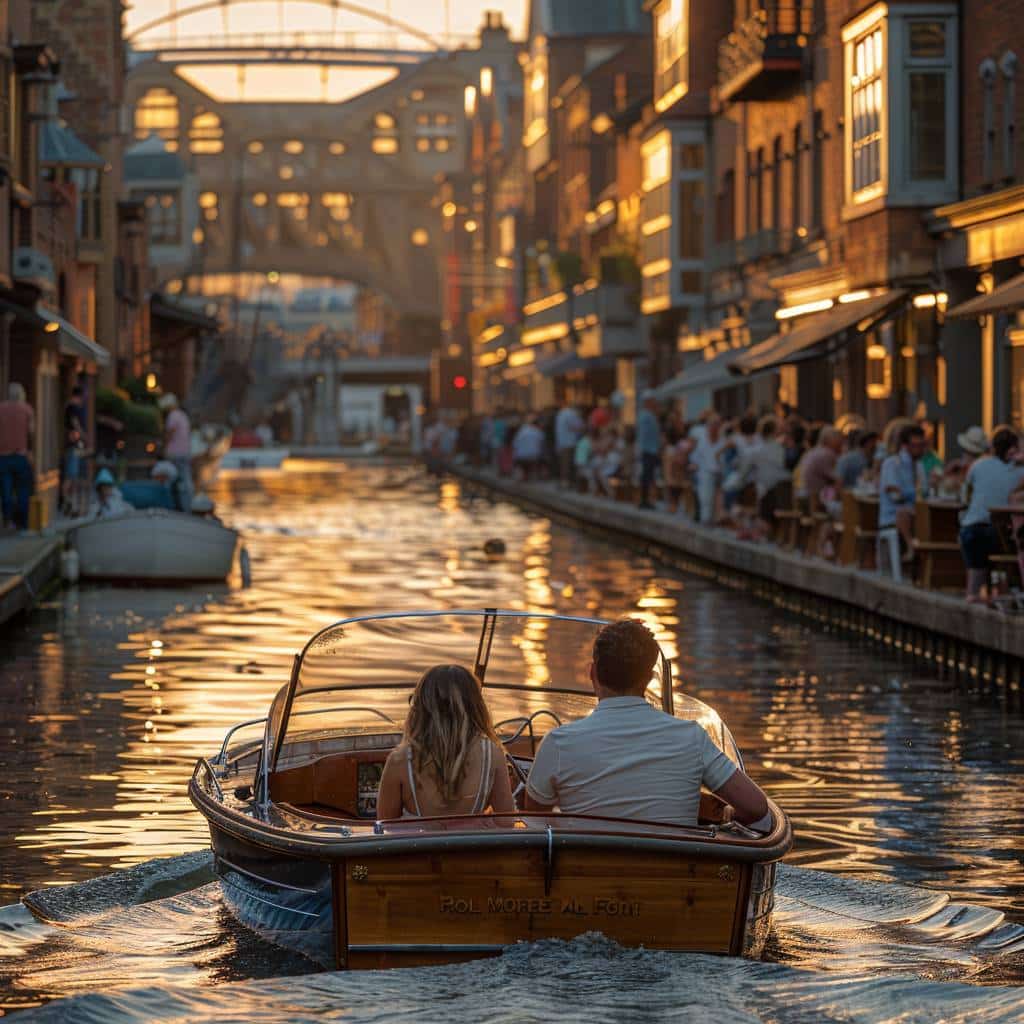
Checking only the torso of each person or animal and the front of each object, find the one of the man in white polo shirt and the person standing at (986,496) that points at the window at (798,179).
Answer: the man in white polo shirt

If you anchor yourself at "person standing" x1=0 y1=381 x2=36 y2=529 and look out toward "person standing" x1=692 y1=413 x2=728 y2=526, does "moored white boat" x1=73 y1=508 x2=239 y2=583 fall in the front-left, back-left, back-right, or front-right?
front-right

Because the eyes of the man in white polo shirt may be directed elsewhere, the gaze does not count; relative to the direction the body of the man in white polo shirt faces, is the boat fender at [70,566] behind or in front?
in front

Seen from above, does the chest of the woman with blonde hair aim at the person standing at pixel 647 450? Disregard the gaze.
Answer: yes

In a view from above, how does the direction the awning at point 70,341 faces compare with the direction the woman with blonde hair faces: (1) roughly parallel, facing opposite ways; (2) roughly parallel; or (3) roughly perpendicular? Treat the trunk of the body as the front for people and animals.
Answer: roughly perpendicular

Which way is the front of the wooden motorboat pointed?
away from the camera

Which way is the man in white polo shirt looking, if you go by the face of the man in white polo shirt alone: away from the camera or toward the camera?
away from the camera

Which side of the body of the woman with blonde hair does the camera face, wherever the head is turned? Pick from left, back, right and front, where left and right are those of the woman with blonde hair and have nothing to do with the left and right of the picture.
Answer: back

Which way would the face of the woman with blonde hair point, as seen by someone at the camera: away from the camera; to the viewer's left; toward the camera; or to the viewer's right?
away from the camera

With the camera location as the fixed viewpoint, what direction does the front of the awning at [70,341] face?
facing to the right of the viewer

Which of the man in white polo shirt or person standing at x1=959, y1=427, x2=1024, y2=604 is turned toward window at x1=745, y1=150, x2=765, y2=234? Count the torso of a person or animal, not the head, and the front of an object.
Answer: the man in white polo shirt

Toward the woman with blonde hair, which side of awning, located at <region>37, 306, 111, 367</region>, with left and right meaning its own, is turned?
right

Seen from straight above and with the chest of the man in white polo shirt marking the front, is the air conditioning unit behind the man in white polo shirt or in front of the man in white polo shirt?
in front

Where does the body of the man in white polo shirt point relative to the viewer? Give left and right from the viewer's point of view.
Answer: facing away from the viewer

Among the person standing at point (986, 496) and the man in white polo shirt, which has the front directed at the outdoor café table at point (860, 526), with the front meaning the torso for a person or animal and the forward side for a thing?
the man in white polo shirt

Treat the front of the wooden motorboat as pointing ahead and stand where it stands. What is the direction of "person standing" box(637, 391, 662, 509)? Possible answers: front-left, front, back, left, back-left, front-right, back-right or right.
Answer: front

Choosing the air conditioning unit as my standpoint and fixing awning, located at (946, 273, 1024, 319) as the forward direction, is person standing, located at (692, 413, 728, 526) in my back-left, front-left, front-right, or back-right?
front-left
